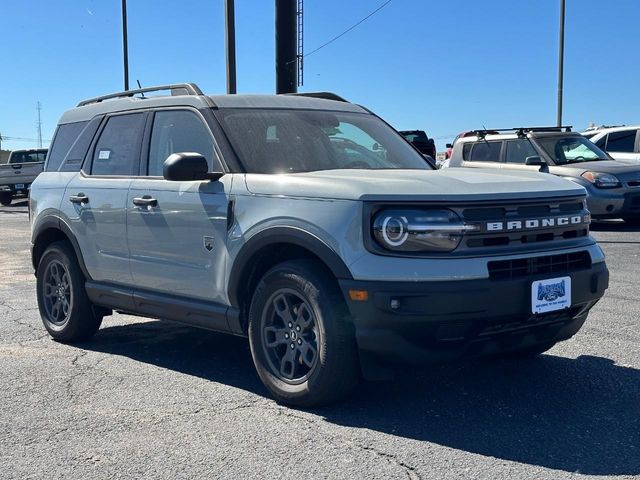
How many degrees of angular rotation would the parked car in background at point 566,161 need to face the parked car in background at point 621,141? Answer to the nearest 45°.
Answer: approximately 135° to its left

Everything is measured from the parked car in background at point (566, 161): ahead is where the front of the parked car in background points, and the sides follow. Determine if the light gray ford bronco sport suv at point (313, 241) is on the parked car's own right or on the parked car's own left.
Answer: on the parked car's own right

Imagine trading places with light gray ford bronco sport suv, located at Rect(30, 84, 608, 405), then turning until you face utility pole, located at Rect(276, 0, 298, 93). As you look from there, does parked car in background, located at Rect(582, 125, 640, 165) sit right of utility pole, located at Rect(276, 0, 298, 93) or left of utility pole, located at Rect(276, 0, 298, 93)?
right

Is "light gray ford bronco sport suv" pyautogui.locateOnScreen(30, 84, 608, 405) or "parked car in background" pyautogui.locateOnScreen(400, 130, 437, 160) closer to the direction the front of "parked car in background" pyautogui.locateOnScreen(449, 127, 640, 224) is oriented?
the light gray ford bronco sport suv

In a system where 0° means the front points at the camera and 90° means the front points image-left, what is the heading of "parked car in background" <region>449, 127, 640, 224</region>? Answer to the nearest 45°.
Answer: approximately 315°

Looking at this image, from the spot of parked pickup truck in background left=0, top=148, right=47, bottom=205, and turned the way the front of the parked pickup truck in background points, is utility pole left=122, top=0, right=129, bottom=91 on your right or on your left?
on your right

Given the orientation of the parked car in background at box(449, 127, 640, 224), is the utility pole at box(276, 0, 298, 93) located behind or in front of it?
behind

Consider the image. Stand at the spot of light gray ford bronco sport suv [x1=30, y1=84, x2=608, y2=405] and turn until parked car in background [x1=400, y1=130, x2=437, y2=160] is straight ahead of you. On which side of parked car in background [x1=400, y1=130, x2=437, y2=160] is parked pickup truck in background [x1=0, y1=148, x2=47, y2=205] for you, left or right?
left

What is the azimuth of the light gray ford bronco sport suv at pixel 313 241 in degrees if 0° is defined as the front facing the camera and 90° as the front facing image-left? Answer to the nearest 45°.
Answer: approximately 315°

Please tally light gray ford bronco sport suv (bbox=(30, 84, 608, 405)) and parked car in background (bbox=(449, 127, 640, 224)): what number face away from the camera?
0

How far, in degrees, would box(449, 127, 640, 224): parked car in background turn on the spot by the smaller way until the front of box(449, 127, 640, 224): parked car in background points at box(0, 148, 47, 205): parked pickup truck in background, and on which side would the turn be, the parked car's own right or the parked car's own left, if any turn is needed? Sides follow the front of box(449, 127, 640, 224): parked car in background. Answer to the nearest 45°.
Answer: approximately 180°

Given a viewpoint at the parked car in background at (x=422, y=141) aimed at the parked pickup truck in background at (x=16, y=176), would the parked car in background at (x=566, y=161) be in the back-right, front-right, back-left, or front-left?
back-left
